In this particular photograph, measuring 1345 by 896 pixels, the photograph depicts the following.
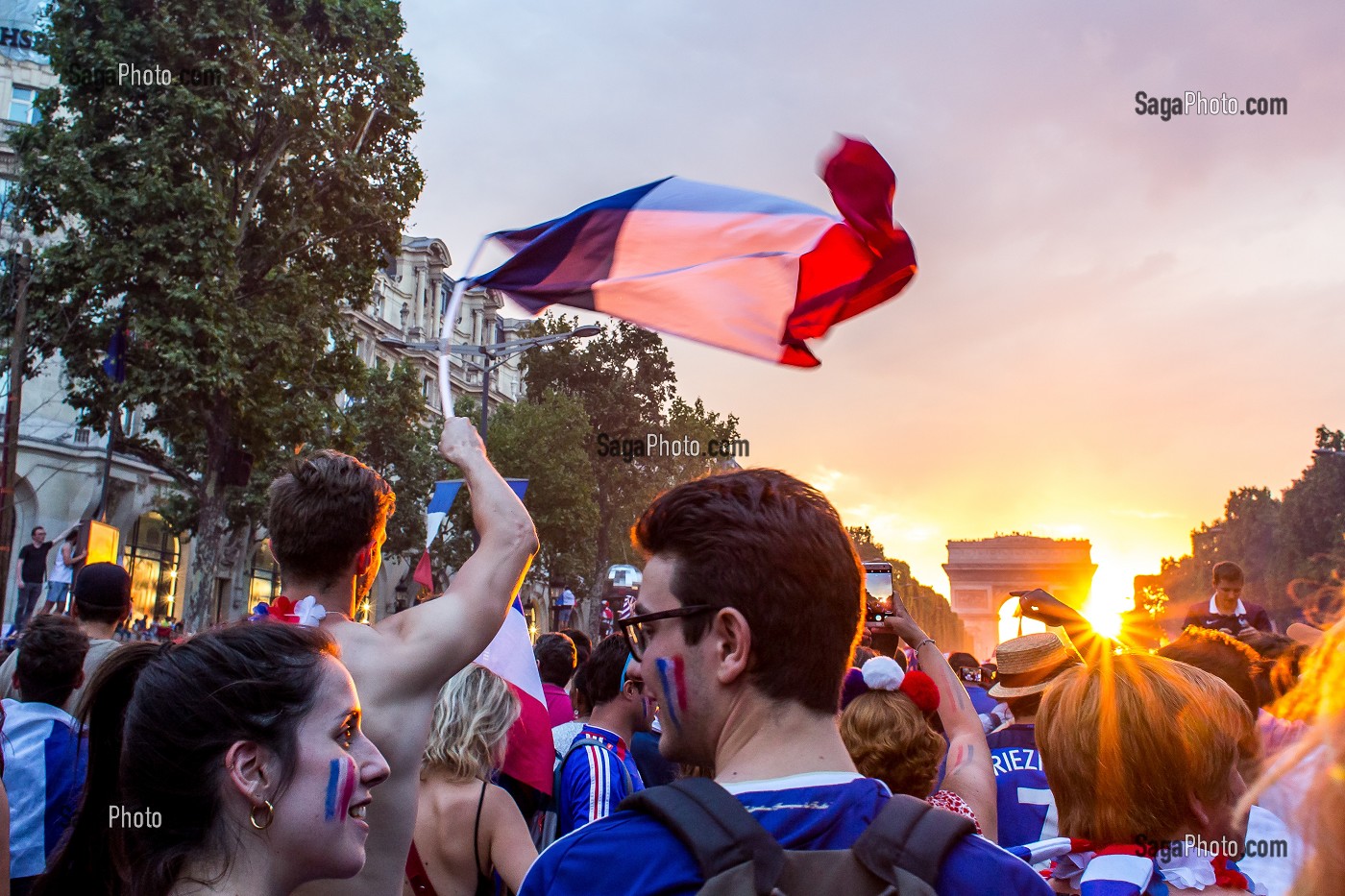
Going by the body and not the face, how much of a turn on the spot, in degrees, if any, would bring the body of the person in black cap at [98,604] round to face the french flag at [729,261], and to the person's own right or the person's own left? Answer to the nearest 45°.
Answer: approximately 135° to the person's own right

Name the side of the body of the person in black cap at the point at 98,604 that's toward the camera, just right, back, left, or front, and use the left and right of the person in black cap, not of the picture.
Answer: back

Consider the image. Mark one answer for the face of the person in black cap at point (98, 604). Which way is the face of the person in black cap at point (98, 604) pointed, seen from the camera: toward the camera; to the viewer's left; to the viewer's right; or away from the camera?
away from the camera

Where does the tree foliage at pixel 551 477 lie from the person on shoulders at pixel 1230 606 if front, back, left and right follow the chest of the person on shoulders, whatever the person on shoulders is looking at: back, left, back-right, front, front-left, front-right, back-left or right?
back-right

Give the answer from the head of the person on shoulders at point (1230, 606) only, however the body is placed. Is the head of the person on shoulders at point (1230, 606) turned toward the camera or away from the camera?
toward the camera

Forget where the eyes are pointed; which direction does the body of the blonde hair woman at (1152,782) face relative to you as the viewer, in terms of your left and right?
facing away from the viewer and to the right of the viewer

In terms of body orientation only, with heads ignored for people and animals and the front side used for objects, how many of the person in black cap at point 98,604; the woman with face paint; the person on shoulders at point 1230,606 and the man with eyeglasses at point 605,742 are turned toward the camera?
1

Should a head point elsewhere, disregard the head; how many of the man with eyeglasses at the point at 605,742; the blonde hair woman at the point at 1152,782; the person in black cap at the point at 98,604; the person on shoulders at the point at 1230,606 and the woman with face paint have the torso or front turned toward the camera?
1

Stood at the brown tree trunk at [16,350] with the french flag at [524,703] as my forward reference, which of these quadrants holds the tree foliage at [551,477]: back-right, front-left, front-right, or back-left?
back-left

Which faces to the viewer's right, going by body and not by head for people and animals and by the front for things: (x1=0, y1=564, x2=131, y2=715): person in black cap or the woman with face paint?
the woman with face paint

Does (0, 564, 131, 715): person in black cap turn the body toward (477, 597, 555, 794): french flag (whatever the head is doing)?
no

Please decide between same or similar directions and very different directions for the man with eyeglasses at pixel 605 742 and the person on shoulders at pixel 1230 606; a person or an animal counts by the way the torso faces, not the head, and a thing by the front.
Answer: very different directions

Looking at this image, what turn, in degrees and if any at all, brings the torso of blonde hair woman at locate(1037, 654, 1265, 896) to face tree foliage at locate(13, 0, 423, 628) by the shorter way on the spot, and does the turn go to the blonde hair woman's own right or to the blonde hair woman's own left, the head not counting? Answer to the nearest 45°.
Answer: approximately 90° to the blonde hair woman's own left

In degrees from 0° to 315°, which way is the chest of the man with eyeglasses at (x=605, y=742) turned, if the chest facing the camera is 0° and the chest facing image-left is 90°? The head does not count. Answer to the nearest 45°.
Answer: approximately 225°

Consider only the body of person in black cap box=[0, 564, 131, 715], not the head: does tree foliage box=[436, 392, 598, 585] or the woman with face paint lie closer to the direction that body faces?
the tree foliage

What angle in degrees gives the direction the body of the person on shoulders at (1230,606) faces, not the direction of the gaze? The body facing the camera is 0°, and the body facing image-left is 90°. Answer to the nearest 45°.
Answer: approximately 0°

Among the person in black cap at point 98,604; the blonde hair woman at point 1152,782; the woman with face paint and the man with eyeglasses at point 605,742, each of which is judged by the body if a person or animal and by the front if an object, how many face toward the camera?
0

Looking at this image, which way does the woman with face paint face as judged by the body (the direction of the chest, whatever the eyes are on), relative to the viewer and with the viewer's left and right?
facing to the right of the viewer
